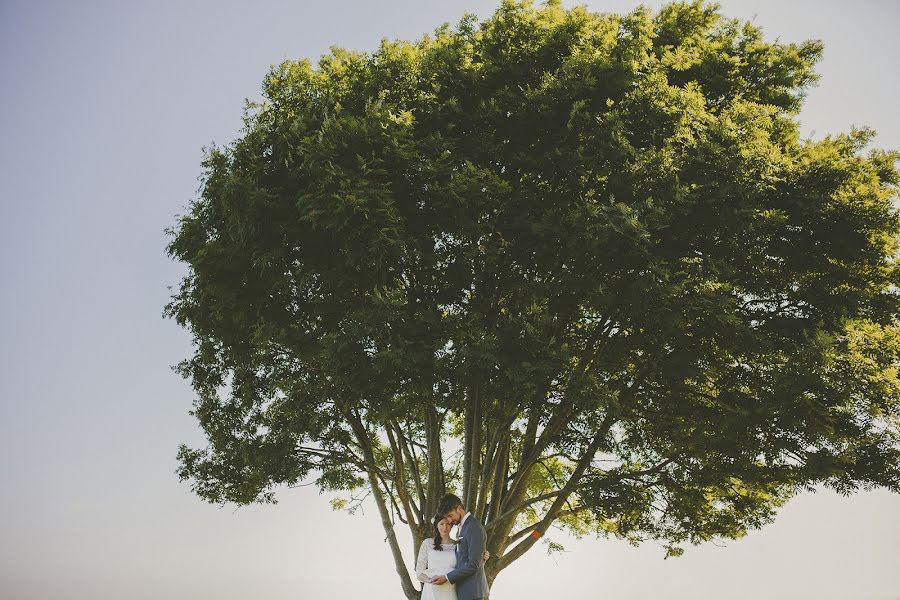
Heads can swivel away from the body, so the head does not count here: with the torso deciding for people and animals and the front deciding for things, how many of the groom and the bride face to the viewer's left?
1

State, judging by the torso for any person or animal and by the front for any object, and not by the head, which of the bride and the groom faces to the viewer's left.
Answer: the groom

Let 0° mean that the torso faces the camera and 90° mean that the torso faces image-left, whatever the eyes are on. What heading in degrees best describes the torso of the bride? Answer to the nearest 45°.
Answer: approximately 315°

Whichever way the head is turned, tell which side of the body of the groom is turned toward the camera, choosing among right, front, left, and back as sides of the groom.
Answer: left
